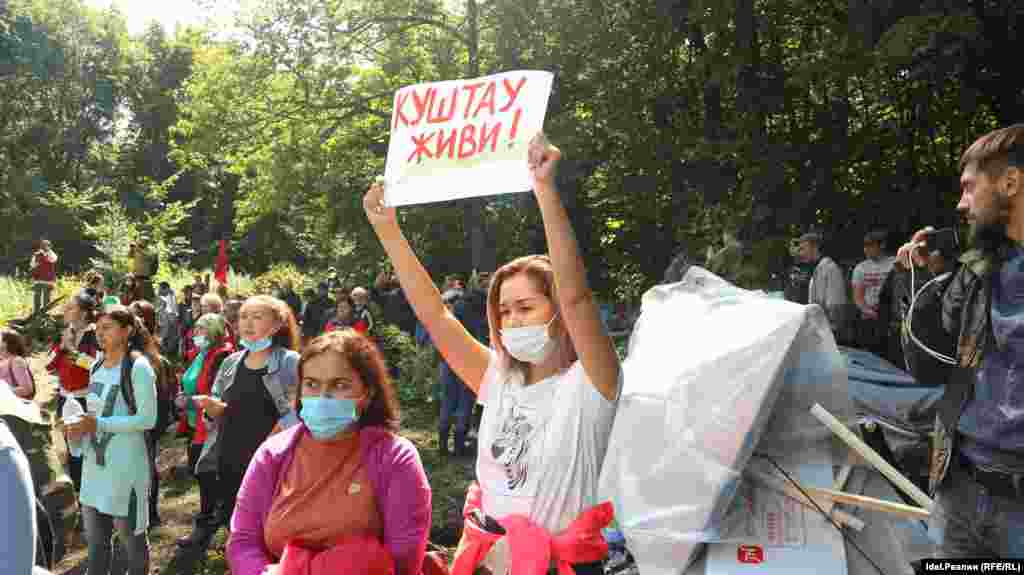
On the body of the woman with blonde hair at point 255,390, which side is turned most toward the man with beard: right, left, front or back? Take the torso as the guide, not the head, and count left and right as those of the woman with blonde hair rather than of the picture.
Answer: left

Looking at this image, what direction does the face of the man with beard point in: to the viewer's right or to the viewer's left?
to the viewer's left

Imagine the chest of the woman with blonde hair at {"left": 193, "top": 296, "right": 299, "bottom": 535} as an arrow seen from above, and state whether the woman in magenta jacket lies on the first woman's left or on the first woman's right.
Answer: on the first woman's left

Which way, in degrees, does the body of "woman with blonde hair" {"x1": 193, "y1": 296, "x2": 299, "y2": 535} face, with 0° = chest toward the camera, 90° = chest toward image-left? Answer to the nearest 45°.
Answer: approximately 45°

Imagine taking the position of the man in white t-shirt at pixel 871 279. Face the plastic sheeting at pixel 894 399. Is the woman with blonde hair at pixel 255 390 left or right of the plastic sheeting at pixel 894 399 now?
right

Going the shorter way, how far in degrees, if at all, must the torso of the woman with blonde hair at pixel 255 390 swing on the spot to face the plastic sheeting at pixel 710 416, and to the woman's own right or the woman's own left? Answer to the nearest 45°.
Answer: approximately 90° to the woman's own left

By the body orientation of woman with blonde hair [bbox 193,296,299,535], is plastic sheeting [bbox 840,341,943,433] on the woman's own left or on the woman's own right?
on the woman's own left

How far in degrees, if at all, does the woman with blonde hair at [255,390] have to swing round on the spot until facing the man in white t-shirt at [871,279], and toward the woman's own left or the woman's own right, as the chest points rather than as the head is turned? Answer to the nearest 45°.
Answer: approximately 135° to the woman's own left

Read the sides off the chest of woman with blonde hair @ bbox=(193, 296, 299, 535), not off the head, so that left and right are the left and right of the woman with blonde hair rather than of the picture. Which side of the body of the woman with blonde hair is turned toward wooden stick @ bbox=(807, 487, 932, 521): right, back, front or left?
left
